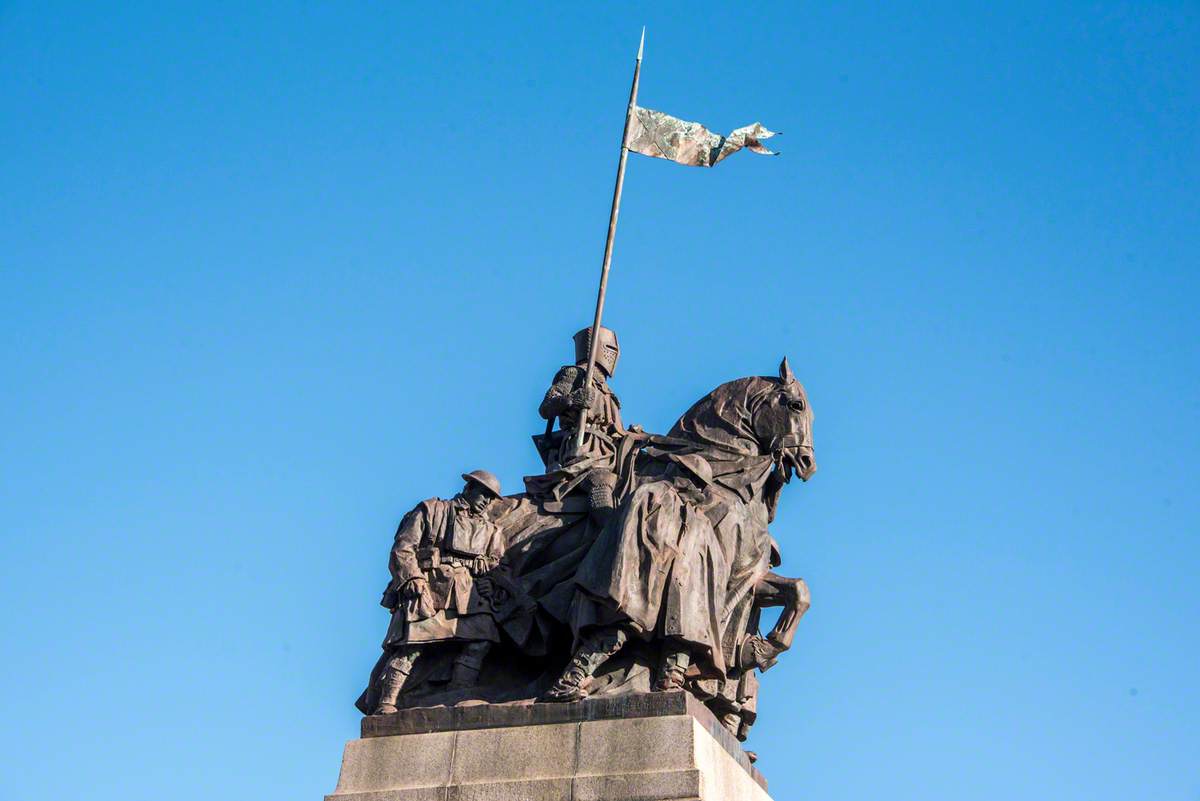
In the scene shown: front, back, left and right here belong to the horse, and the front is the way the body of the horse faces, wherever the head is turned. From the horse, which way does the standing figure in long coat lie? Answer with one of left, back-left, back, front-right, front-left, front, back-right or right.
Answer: back

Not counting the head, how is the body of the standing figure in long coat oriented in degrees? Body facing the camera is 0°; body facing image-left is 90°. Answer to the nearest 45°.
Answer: approximately 315°

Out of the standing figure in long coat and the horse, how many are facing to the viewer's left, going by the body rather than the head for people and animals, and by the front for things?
0

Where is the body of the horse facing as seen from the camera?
to the viewer's right

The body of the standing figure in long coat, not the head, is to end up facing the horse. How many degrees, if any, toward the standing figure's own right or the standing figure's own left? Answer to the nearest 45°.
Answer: approximately 45° to the standing figure's own left
